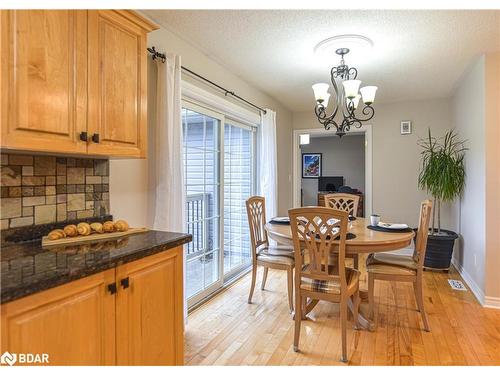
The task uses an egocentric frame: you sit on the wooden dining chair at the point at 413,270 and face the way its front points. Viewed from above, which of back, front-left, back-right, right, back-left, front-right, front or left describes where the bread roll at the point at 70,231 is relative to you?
front-left

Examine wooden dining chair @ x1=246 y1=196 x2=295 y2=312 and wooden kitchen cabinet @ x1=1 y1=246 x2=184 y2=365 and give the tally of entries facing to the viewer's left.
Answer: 0

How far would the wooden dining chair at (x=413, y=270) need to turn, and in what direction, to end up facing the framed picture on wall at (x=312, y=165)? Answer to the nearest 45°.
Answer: approximately 90° to its right

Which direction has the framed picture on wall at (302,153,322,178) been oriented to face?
toward the camera

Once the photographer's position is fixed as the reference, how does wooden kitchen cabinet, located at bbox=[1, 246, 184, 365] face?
facing the viewer and to the right of the viewer

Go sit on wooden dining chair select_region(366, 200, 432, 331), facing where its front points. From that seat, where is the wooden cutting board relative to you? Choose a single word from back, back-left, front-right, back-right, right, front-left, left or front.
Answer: front-left

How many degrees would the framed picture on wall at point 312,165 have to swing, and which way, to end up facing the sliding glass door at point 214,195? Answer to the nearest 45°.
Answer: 0° — it already faces it

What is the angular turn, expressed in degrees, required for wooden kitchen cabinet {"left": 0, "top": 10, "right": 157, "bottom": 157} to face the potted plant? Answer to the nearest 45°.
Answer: approximately 45° to its left

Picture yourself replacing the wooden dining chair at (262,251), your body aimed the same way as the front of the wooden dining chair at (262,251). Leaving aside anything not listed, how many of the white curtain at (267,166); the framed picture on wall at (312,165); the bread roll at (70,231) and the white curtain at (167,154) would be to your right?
2

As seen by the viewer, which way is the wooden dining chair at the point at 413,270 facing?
to the viewer's left

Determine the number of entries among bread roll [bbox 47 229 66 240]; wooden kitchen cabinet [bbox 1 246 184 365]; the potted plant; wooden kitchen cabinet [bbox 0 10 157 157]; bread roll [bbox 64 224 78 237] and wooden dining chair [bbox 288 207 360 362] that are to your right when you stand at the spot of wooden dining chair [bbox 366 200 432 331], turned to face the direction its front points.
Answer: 1

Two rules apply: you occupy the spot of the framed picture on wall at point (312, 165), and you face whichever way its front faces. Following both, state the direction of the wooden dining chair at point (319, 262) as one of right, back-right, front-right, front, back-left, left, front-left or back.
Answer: front

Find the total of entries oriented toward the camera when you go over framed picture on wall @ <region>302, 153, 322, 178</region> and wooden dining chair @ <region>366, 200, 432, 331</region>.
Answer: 1

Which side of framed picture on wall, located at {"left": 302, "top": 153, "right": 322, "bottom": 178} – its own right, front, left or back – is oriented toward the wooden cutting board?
front
